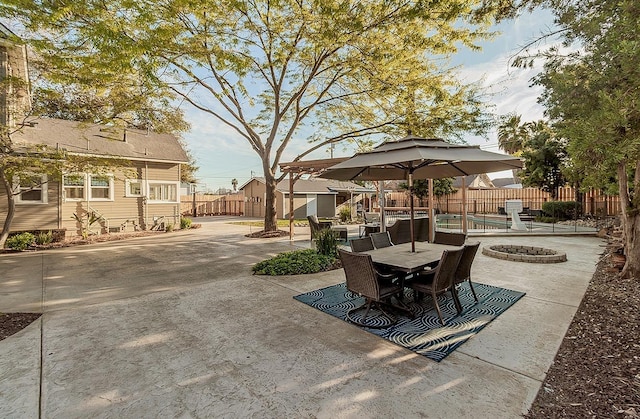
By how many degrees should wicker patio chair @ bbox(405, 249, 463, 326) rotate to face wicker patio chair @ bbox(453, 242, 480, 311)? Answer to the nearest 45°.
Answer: approximately 90° to its right

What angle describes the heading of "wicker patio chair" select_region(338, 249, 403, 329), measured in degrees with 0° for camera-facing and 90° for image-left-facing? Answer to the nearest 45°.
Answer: approximately 225°

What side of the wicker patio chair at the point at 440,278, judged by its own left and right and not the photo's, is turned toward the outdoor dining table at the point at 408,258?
front

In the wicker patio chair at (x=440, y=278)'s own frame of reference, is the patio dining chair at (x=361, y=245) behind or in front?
in front

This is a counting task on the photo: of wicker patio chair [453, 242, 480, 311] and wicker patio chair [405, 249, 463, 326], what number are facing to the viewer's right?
0

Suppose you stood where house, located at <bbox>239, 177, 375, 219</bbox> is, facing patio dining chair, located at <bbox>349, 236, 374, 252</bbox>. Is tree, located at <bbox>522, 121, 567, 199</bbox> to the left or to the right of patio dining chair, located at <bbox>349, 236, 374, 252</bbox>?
left

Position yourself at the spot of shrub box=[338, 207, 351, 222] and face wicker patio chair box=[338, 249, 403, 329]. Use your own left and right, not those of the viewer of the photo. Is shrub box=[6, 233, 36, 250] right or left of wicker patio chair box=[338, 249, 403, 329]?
right

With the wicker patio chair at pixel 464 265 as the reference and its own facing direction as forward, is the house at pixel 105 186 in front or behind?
in front

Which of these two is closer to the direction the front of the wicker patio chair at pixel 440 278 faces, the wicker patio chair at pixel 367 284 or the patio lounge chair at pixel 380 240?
the patio lounge chair

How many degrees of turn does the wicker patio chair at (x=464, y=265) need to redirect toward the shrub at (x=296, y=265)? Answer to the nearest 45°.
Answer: approximately 45° to its left

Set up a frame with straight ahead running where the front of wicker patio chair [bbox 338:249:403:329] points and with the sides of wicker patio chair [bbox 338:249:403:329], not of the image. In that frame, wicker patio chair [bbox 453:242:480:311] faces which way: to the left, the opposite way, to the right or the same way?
to the left

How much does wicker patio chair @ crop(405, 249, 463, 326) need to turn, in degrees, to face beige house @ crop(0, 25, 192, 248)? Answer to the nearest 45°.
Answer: approximately 45° to its left

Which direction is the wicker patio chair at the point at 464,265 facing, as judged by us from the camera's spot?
facing away from the viewer and to the left of the viewer

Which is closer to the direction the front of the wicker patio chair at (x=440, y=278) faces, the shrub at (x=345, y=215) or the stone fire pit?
the shrub

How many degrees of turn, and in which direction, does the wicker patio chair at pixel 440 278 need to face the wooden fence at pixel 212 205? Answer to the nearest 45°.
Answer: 0° — it already faces it

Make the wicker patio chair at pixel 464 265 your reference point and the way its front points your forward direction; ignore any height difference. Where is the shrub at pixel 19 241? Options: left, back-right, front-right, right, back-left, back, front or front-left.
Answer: front-left

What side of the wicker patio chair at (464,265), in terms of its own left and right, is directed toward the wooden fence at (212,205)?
front
